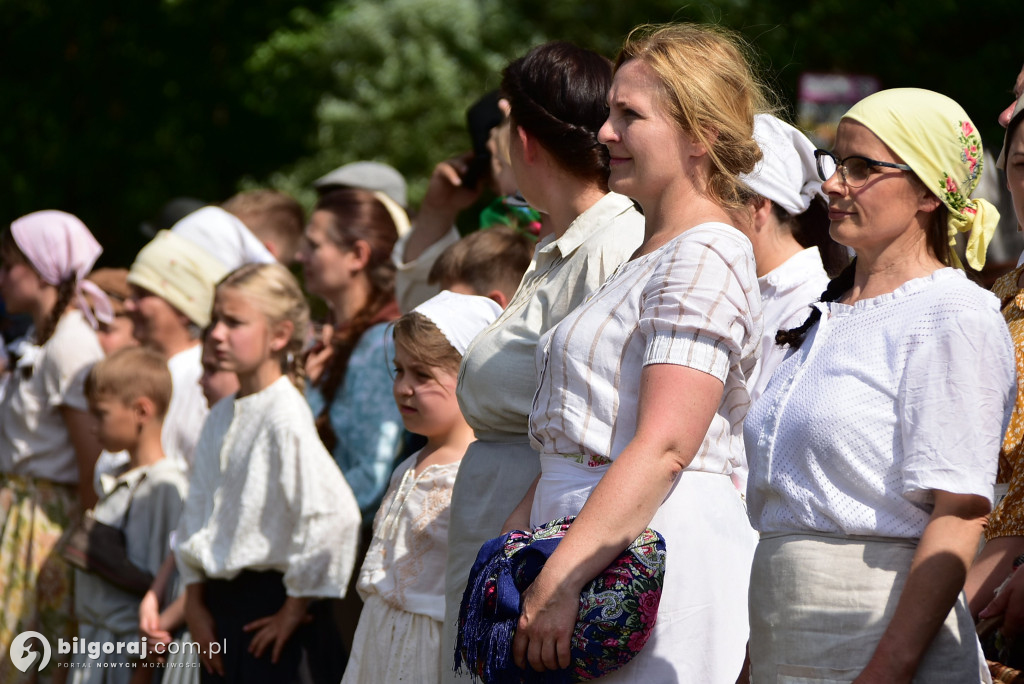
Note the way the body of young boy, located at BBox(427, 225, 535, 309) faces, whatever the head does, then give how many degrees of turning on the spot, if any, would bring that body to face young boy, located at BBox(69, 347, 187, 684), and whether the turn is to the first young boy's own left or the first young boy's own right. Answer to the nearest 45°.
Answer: approximately 45° to the first young boy's own right

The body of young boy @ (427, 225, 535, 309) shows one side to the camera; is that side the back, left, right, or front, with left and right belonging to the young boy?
left

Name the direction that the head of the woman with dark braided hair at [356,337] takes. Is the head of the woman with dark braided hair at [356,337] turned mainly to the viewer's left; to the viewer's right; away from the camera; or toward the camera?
to the viewer's left

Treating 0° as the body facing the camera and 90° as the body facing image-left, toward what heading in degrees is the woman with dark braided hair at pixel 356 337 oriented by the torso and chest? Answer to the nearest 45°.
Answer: approximately 90°

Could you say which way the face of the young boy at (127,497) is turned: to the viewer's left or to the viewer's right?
to the viewer's left

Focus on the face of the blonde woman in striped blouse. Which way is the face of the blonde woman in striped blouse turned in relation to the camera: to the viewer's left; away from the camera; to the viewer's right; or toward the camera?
to the viewer's left

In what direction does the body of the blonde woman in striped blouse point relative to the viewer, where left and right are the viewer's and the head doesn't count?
facing to the left of the viewer

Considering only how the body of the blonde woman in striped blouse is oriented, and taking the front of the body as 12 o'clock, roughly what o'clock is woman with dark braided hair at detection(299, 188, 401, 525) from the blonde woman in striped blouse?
The woman with dark braided hair is roughly at 2 o'clock from the blonde woman in striped blouse.

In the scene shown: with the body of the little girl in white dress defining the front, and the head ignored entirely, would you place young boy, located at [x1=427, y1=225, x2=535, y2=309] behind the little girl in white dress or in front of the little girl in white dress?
behind
